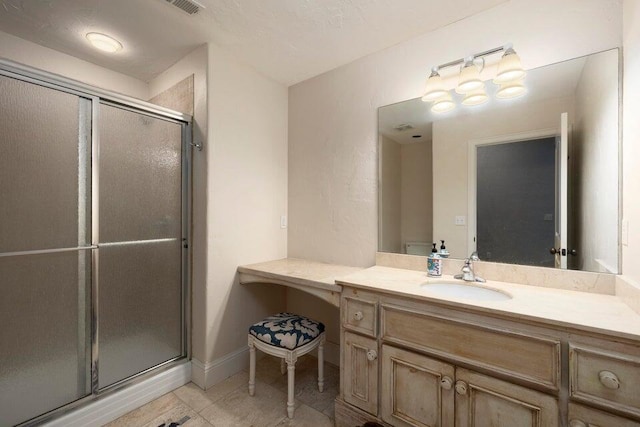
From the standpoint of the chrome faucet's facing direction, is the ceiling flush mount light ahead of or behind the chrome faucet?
ahead

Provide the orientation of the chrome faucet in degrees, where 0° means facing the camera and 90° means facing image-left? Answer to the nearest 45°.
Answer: approximately 45°

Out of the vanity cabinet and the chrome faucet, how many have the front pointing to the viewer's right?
0

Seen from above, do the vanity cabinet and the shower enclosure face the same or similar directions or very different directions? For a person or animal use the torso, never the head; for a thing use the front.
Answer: very different directions

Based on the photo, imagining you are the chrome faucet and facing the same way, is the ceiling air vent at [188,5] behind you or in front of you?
in front

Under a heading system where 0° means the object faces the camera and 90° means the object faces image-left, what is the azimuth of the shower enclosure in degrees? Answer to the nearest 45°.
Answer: approximately 315°

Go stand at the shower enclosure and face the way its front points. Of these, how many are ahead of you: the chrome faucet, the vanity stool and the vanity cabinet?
3

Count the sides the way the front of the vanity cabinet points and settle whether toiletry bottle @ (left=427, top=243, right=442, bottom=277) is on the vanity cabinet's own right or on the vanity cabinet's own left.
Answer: on the vanity cabinet's own right

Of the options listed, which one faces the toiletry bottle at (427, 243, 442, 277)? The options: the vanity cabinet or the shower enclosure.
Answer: the shower enclosure

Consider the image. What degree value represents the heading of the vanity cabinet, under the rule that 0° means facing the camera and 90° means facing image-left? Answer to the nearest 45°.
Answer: approximately 45°

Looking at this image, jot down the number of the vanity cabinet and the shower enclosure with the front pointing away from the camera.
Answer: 0
